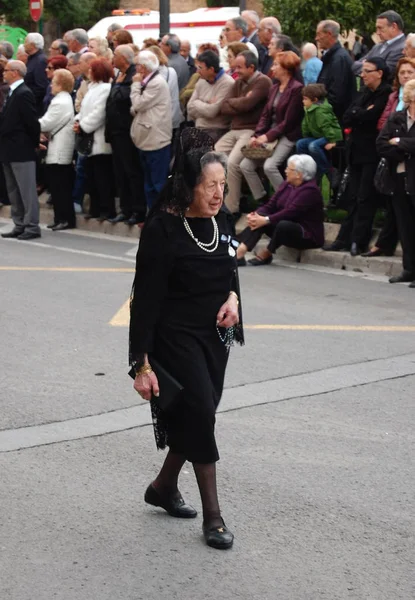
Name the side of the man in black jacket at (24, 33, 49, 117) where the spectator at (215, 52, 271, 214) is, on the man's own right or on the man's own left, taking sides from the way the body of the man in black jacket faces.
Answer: on the man's own left

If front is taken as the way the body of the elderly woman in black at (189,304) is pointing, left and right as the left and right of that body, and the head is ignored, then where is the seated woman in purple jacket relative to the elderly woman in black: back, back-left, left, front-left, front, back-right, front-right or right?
back-left

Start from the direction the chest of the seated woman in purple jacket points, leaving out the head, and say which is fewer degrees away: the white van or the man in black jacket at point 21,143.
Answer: the man in black jacket

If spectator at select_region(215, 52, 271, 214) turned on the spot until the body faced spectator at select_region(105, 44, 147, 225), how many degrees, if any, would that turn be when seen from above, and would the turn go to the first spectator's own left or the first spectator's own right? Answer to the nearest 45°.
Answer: approximately 90° to the first spectator's own right

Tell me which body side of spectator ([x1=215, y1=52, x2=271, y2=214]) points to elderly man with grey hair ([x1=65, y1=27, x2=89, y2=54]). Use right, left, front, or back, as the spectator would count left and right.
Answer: right

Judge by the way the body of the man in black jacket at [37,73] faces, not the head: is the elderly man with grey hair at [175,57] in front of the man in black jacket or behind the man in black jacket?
behind
